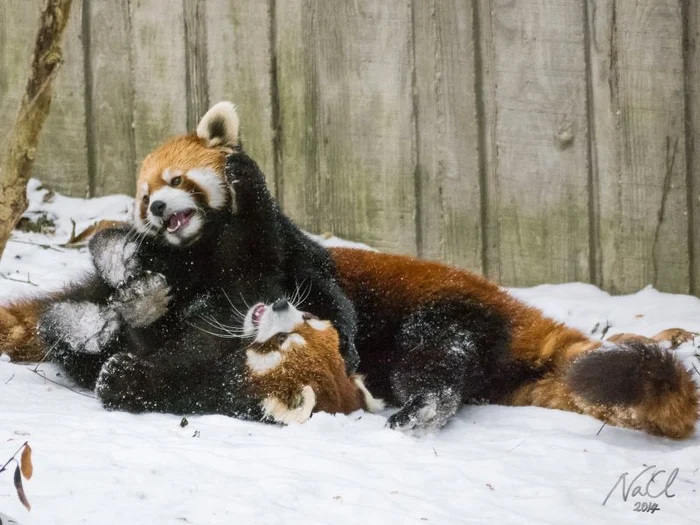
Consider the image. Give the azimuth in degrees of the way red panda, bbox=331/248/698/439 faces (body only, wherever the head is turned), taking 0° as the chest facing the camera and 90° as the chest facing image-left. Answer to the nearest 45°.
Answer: approximately 90°

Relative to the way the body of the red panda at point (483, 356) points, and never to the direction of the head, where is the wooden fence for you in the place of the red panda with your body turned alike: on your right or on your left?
on your right

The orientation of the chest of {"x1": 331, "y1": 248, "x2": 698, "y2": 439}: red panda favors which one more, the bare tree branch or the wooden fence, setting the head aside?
the bare tree branch
